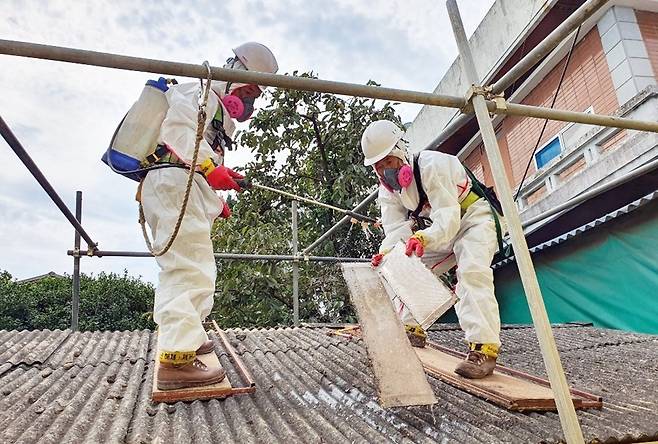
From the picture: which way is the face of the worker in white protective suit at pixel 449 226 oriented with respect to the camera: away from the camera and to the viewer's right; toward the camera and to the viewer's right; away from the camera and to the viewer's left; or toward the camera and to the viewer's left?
toward the camera and to the viewer's left

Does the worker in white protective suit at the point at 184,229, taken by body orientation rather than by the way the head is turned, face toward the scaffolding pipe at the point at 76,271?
no

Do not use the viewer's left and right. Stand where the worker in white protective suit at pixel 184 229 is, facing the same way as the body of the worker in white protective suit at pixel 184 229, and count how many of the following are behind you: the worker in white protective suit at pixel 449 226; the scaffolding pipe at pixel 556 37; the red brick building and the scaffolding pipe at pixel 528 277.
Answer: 0

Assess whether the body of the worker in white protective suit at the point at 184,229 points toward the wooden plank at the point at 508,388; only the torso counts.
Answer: yes

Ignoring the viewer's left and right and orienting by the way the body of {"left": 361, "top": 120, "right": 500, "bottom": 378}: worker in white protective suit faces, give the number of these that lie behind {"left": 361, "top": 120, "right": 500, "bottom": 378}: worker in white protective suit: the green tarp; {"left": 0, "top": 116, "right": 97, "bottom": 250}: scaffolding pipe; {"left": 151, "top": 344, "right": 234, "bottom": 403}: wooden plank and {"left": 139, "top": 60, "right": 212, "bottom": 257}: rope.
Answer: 1

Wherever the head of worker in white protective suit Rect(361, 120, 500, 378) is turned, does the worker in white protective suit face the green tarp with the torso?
no

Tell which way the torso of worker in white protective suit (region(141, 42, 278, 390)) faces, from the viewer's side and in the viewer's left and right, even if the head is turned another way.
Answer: facing to the right of the viewer

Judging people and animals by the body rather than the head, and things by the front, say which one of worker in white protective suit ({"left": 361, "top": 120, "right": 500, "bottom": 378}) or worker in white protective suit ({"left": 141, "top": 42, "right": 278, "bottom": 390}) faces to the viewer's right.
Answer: worker in white protective suit ({"left": 141, "top": 42, "right": 278, "bottom": 390})

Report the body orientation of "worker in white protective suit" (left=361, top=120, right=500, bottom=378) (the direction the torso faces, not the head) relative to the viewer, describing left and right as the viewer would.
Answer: facing the viewer and to the left of the viewer

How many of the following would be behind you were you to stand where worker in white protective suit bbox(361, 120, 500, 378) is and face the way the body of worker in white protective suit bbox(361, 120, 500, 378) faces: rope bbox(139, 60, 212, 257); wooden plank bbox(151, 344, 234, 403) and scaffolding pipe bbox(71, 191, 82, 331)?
0

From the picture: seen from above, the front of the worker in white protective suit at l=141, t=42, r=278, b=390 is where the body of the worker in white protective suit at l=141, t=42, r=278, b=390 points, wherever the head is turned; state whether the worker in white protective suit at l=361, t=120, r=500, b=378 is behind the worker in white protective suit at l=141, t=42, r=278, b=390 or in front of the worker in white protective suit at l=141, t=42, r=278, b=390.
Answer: in front

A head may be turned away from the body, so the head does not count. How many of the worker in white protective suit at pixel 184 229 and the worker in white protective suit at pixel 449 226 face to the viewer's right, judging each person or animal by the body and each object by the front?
1

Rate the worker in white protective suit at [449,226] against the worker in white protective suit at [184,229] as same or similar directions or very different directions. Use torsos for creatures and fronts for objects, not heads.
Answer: very different directions

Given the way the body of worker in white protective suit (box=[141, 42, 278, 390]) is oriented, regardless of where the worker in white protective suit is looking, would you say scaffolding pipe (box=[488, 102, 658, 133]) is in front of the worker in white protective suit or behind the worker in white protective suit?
in front

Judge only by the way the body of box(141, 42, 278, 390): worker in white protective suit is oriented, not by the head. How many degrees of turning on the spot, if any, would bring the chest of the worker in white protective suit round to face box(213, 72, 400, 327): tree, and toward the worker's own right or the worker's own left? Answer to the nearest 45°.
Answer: approximately 90° to the worker's own left

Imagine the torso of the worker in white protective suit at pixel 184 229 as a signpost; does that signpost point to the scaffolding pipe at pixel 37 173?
no

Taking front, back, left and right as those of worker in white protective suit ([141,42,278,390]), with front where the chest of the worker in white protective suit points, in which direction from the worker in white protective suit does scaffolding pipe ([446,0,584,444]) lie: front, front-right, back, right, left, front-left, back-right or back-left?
front-right

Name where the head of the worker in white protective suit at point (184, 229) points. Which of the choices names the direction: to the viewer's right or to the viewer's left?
to the viewer's right

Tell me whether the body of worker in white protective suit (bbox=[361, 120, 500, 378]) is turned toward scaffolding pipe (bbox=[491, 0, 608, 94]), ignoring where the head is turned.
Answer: no
